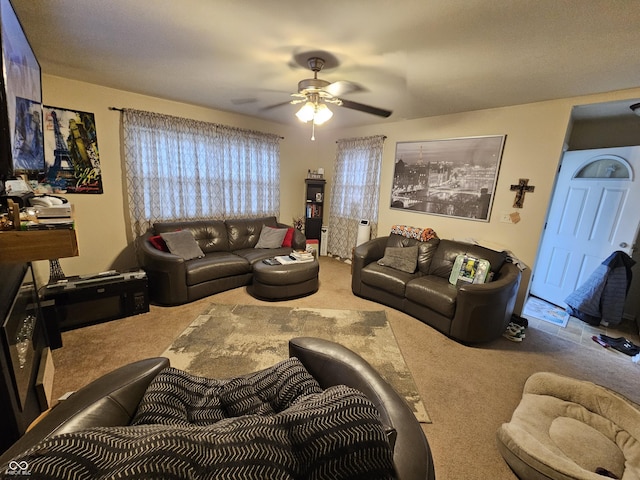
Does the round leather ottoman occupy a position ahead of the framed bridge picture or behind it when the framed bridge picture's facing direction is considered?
ahead

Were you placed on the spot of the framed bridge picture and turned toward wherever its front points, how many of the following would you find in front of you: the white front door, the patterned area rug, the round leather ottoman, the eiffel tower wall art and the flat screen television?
4

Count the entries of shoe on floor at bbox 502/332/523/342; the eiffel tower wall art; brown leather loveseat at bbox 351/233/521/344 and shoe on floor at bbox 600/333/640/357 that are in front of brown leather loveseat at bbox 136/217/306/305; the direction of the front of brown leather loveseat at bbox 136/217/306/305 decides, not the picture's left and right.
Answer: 3

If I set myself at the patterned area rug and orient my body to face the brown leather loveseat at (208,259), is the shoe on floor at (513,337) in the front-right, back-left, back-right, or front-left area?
back-right

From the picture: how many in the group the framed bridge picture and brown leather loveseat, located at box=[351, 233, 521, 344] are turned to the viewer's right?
0

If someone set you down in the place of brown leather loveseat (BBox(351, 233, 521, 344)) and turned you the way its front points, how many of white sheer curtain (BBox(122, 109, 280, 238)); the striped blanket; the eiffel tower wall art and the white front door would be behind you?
1

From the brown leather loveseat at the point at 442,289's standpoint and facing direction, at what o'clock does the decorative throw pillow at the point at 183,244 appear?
The decorative throw pillow is roughly at 1 o'clock from the brown leather loveseat.

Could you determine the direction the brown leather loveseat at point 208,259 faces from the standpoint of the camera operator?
facing the viewer and to the right of the viewer

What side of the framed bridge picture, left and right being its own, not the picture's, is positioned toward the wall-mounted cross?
left

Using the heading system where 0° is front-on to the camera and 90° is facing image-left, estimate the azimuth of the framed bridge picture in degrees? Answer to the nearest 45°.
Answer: approximately 45°
